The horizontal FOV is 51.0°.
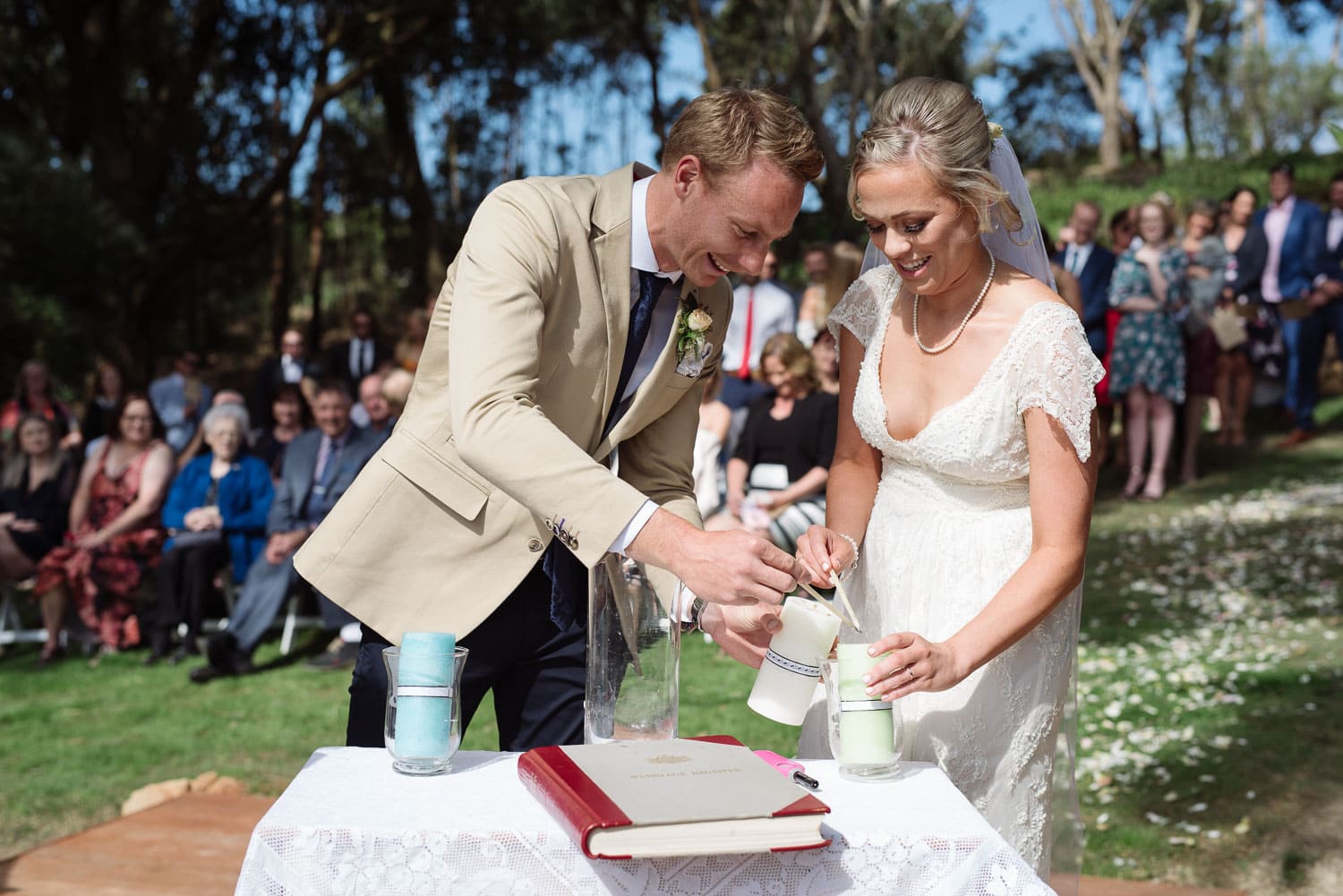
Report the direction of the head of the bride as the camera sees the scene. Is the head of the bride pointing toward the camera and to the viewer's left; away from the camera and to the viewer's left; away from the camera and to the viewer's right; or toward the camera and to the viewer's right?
toward the camera and to the viewer's left

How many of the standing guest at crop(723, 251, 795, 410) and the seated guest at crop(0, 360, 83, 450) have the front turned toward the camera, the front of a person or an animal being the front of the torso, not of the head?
2

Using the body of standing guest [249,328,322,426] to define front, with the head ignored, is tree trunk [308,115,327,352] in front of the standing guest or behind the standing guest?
behind

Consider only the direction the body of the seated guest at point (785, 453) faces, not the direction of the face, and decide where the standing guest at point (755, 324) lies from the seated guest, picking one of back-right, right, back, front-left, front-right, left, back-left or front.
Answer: back-right

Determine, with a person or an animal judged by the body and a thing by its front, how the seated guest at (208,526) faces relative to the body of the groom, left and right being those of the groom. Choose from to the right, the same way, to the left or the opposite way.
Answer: to the right

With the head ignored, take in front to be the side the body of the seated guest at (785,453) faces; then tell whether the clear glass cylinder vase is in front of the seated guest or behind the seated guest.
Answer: in front

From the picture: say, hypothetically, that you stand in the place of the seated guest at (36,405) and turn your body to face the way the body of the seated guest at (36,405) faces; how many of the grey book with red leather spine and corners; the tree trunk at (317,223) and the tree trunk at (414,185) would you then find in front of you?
1

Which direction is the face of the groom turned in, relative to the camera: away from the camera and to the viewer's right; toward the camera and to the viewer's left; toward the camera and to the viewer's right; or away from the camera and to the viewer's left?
toward the camera and to the viewer's right

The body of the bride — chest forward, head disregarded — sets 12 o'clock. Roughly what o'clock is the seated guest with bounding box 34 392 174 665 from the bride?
The seated guest is roughly at 3 o'clock from the bride.
